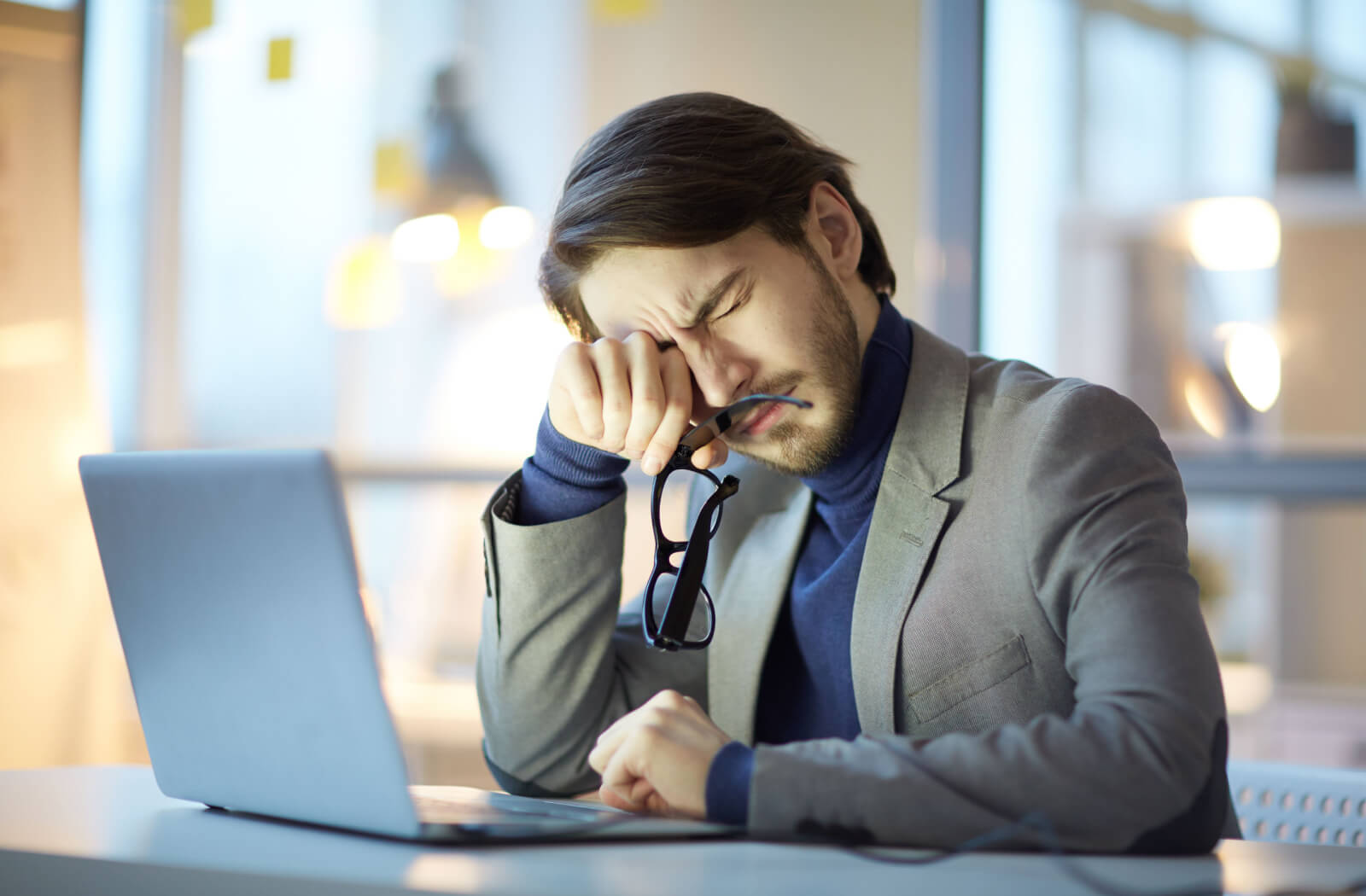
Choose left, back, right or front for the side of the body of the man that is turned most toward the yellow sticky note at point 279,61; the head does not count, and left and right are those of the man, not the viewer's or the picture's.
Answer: right

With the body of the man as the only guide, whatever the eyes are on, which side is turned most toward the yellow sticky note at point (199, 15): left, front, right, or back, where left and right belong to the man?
right

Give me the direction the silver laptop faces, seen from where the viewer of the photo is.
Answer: facing away from the viewer and to the right of the viewer

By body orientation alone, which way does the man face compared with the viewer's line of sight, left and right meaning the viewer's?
facing the viewer and to the left of the viewer

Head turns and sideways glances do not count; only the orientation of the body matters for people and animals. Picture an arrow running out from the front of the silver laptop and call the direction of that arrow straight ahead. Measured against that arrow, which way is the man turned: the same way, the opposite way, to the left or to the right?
the opposite way

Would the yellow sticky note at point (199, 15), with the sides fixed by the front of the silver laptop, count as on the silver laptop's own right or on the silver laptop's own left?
on the silver laptop's own left

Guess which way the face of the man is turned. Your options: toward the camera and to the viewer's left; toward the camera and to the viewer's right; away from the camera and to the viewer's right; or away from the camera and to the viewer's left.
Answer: toward the camera and to the viewer's left
